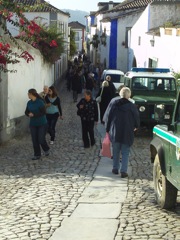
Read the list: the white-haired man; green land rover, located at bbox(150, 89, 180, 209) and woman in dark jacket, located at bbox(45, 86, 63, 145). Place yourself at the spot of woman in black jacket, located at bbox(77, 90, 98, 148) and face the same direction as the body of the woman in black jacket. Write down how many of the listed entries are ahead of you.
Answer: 2

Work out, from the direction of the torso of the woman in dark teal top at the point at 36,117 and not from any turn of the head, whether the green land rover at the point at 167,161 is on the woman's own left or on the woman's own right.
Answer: on the woman's own left

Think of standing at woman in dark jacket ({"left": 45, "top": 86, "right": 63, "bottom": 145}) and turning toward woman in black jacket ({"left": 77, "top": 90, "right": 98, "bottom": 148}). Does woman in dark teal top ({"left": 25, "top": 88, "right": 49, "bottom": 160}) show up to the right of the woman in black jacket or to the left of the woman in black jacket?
right

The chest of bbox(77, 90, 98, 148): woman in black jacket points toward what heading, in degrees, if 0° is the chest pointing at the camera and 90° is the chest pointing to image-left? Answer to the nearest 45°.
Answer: approximately 0°

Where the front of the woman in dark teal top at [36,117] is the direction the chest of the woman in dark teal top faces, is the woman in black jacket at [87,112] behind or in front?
behind

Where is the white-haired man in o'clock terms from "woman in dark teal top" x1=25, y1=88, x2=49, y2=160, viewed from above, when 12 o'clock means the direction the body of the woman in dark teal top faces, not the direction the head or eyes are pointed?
The white-haired man is roughly at 9 o'clock from the woman in dark teal top.

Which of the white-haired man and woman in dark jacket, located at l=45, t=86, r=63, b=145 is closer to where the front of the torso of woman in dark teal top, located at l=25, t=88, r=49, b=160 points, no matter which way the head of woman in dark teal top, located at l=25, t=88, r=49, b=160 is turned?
the white-haired man

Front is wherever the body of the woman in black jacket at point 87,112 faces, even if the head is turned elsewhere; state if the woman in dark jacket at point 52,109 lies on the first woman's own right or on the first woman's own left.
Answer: on the first woman's own right
